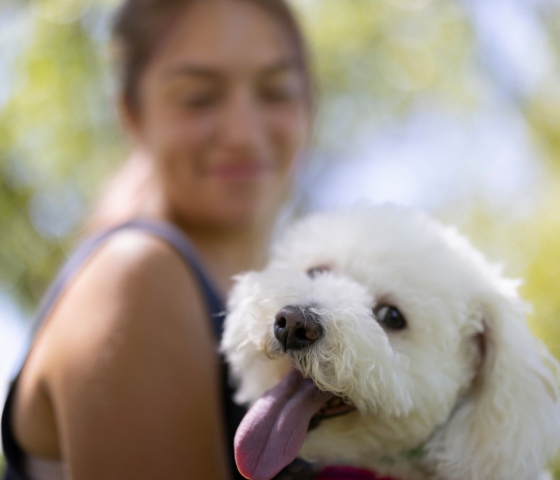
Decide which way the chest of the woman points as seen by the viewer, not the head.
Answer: to the viewer's right
